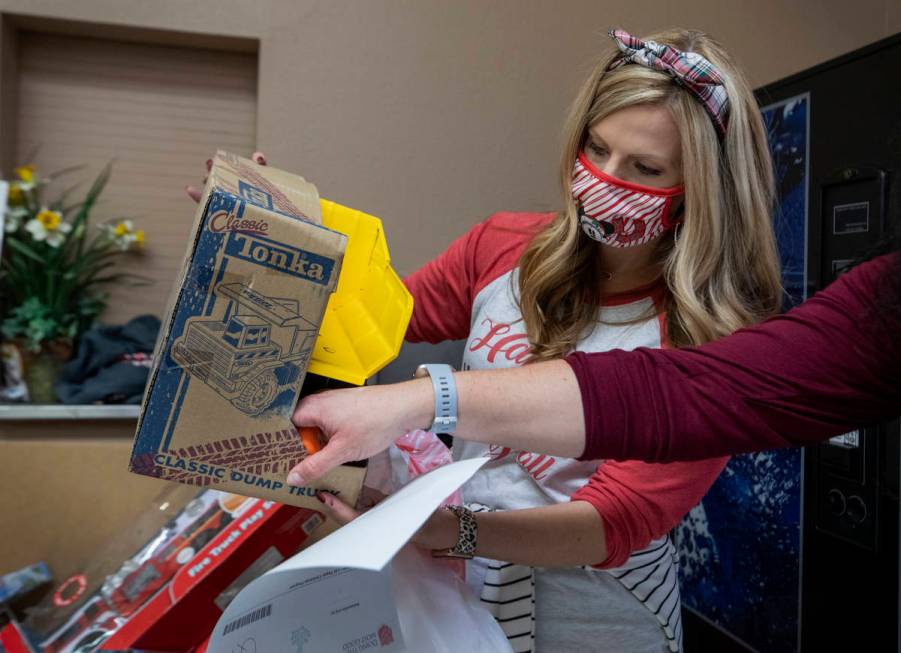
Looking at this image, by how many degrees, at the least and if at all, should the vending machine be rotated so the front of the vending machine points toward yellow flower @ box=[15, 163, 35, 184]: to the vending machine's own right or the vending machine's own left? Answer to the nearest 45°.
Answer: approximately 45° to the vending machine's own right

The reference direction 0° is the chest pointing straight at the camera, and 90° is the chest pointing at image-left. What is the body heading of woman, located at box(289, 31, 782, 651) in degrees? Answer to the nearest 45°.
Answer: approximately 45°

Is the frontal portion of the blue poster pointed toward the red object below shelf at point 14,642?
yes

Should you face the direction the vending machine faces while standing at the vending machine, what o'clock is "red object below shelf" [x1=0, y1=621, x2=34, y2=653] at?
The red object below shelf is roughly at 12 o'clock from the vending machine.

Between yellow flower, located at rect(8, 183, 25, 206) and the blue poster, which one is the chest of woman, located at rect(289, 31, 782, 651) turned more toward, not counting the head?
the yellow flower

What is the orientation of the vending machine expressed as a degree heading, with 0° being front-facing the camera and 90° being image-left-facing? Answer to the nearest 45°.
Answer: approximately 45°

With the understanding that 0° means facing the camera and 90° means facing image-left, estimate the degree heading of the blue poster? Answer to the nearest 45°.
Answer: approximately 45°
